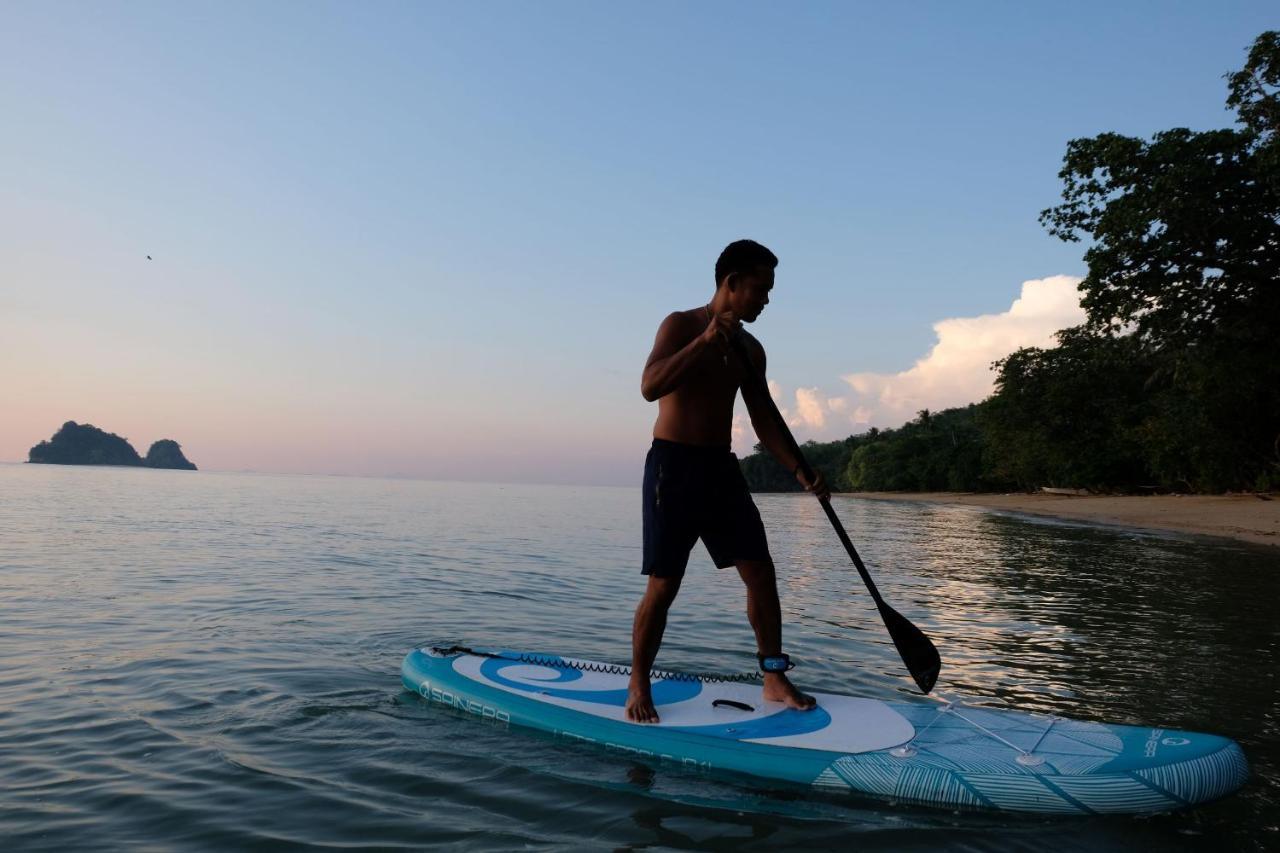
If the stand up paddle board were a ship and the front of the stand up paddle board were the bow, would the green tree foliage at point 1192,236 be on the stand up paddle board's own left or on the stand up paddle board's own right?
on the stand up paddle board's own left

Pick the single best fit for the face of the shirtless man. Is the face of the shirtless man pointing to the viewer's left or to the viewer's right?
to the viewer's right

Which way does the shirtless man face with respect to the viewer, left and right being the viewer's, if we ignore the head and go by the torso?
facing the viewer and to the right of the viewer

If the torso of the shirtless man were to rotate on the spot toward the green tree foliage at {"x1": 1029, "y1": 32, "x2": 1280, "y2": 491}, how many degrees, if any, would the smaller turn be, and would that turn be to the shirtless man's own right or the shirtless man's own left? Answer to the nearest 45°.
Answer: approximately 90° to the shirtless man's own left
